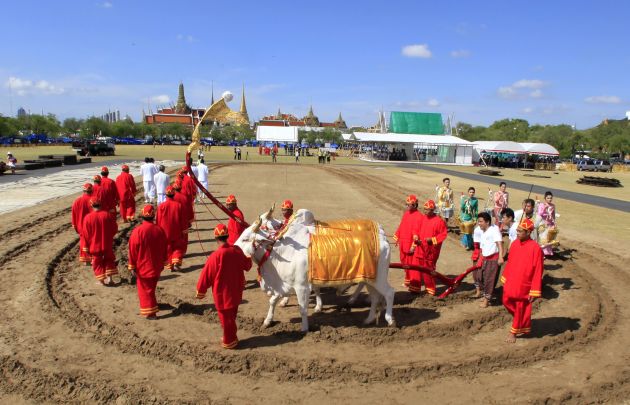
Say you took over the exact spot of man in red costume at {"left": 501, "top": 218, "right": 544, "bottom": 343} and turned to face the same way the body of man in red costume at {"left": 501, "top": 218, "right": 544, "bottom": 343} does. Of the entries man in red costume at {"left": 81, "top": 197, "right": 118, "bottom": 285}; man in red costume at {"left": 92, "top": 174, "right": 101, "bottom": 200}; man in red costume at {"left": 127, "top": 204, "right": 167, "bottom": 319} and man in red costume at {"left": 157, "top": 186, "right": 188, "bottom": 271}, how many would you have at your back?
0

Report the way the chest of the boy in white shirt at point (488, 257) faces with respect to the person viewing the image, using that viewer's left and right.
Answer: facing the viewer and to the left of the viewer

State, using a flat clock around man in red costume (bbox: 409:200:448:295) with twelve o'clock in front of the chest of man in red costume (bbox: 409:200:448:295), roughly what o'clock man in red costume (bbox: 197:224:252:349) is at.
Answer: man in red costume (bbox: 197:224:252:349) is roughly at 12 o'clock from man in red costume (bbox: 409:200:448:295).

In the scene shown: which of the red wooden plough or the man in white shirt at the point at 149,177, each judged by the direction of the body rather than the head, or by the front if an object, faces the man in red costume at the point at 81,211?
the red wooden plough

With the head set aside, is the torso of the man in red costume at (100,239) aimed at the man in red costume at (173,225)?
no

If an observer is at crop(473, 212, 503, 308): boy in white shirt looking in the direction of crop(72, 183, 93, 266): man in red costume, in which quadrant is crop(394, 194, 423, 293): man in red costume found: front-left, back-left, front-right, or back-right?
front-right

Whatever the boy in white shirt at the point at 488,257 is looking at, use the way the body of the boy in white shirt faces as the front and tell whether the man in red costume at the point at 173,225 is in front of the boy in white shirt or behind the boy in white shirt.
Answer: in front

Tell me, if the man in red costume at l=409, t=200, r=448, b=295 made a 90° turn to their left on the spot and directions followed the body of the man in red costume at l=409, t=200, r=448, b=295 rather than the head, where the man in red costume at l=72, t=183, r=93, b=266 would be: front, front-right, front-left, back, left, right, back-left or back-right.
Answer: back-right

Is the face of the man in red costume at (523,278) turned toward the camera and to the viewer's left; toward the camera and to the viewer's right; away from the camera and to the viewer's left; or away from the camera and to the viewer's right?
toward the camera and to the viewer's left

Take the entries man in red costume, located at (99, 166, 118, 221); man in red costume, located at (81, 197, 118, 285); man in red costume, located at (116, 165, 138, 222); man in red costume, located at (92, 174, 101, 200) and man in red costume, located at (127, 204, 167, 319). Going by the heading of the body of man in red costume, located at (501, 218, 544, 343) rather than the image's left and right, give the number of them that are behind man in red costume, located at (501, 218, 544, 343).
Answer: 0

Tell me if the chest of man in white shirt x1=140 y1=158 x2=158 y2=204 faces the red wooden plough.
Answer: no
